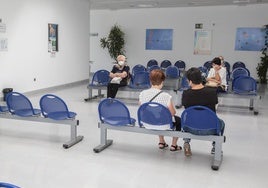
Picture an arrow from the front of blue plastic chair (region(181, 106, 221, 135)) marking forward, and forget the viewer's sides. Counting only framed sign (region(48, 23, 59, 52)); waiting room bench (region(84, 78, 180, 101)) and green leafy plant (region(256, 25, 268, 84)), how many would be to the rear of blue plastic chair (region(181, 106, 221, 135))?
0

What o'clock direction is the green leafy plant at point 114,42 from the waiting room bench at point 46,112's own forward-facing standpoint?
The green leafy plant is roughly at 11 o'clock from the waiting room bench.

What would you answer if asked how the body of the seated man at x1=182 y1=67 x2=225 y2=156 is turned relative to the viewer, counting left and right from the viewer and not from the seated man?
facing away from the viewer

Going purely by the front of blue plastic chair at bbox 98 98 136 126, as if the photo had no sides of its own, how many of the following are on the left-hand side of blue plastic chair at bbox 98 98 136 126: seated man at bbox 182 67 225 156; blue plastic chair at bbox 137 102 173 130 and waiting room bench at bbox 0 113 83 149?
1

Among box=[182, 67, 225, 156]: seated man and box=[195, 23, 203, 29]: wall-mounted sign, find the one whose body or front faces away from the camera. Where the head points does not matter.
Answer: the seated man

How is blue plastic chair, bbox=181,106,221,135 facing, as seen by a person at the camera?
facing away from the viewer

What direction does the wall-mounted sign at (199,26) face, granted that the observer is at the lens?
facing the viewer

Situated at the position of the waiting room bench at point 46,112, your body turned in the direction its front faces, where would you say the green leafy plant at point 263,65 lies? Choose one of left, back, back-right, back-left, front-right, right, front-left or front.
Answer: front

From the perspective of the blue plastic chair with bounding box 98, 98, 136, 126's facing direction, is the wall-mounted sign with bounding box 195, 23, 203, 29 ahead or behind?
ahead

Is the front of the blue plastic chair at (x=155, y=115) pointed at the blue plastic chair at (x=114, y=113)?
no

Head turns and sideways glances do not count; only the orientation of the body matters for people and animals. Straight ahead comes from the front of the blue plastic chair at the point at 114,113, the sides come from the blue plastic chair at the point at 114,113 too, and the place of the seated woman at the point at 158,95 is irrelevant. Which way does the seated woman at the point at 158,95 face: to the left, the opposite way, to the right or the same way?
the same way

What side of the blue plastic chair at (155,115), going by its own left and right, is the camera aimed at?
back

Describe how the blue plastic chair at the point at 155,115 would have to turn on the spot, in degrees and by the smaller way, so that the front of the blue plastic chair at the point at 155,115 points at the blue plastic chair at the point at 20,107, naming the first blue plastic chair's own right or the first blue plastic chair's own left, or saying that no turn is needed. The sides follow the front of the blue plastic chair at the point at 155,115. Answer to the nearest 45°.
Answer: approximately 90° to the first blue plastic chair's own left

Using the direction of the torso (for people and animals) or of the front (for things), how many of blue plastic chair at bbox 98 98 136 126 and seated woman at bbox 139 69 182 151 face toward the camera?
0

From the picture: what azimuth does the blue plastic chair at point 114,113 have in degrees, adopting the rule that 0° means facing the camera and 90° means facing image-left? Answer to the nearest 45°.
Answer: approximately 225°

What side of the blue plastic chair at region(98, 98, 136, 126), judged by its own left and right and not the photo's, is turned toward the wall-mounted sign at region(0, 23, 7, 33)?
left

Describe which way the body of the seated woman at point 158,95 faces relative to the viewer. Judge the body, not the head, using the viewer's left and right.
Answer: facing away from the viewer and to the right of the viewer
